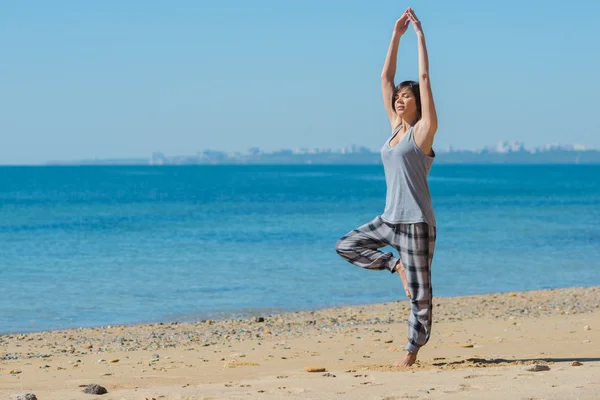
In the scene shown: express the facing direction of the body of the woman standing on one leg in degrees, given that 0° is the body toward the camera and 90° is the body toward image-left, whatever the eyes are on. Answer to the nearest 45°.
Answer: approximately 45°

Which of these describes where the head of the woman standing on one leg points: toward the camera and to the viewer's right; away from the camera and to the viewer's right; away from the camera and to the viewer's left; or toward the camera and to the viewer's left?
toward the camera and to the viewer's left
